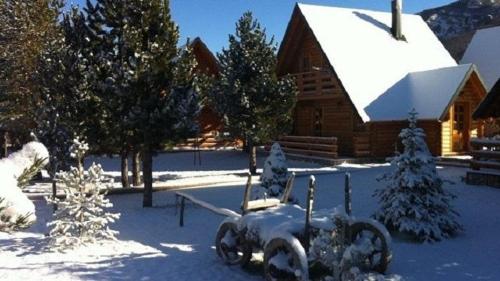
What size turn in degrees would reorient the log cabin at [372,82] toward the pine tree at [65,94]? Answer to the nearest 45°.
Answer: approximately 90° to its right

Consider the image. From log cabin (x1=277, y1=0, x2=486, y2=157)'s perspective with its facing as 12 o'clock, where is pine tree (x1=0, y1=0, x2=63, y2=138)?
The pine tree is roughly at 3 o'clock from the log cabin.

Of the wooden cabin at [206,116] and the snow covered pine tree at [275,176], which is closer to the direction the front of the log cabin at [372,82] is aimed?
the snow covered pine tree

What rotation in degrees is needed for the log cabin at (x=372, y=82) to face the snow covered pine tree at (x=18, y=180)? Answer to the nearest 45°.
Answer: approximately 45° to its right

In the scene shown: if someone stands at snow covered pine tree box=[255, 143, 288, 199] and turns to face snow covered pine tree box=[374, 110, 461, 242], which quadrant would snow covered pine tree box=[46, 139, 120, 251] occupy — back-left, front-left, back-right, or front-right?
front-right

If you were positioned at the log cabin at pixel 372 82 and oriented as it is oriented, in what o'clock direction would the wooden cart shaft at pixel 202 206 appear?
The wooden cart shaft is roughly at 11 o'clock from the log cabin.

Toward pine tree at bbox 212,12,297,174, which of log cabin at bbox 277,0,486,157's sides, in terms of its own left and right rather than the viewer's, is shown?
right

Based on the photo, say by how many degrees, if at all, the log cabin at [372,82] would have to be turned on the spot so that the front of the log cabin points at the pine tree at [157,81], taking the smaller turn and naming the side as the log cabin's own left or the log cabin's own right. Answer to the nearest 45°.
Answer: approximately 90° to the log cabin's own right

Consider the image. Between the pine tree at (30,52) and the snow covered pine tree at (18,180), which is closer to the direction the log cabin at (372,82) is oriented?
the snow covered pine tree

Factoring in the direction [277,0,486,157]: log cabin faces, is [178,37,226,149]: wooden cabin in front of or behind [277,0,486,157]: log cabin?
behind

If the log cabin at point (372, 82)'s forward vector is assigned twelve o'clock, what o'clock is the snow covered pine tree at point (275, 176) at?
The snow covered pine tree is roughly at 11 o'clock from the log cabin.

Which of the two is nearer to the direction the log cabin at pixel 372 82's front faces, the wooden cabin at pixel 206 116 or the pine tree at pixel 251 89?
the pine tree
